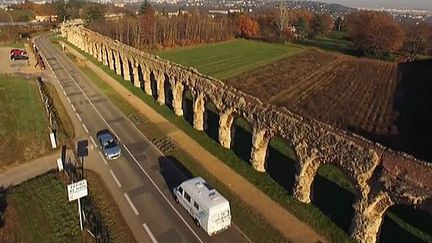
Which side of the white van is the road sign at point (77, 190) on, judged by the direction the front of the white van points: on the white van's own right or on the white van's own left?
on the white van's own left

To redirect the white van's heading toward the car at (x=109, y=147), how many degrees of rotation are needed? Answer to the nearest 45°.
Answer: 0° — it already faces it

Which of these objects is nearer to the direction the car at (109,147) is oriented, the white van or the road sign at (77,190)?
the white van

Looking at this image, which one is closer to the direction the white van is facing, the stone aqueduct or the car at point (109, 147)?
the car

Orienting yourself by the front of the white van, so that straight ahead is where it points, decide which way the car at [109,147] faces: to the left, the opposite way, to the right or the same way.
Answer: the opposite way

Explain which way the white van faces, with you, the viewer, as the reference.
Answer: facing away from the viewer and to the left of the viewer

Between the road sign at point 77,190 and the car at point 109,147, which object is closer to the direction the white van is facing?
the car

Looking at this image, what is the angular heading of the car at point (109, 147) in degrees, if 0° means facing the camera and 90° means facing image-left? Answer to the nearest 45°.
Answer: approximately 315°

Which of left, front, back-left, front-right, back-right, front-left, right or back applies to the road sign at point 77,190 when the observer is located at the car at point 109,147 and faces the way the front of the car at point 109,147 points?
front-right

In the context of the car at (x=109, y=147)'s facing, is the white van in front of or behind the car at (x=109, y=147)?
in front
